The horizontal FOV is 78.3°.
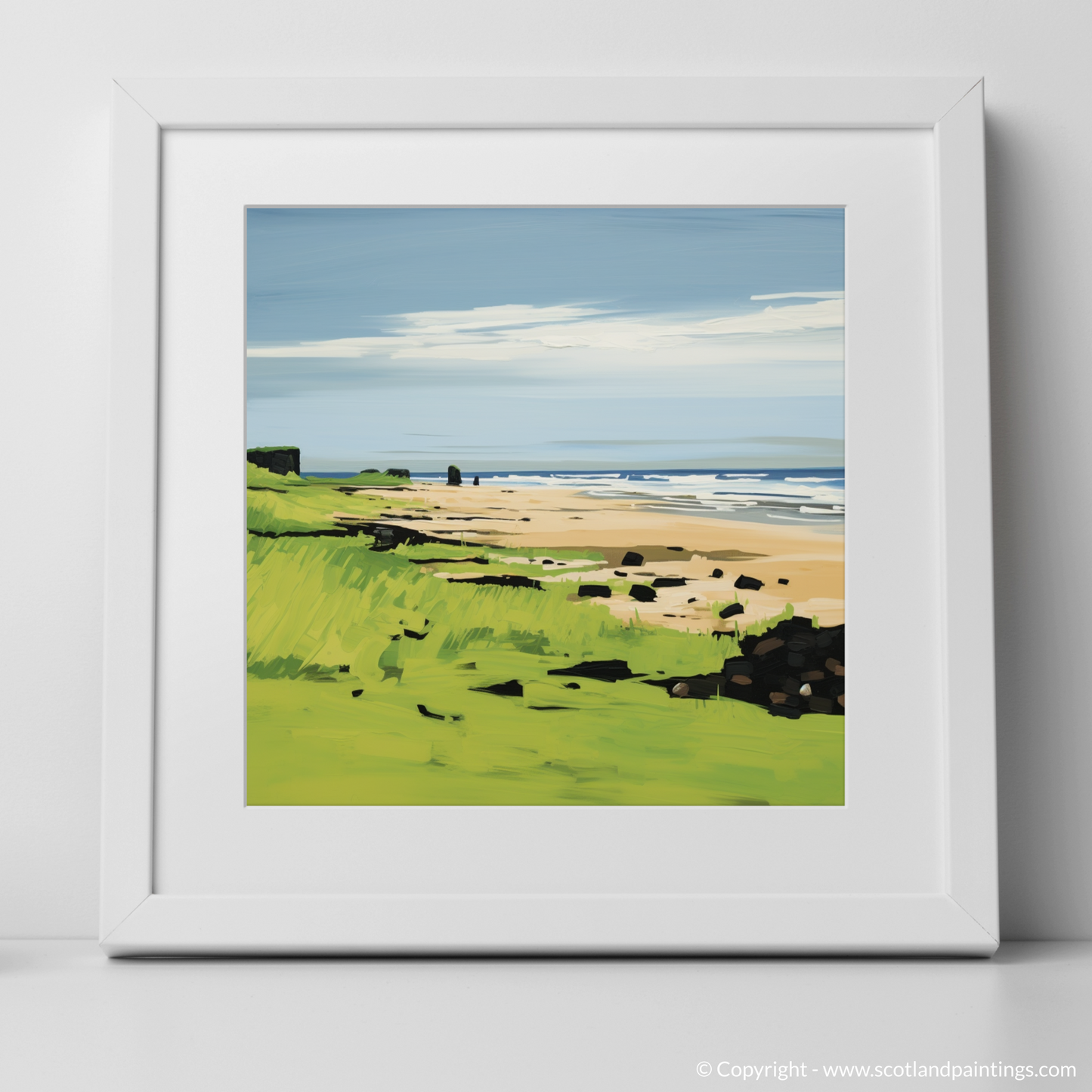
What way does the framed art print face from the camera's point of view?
toward the camera
